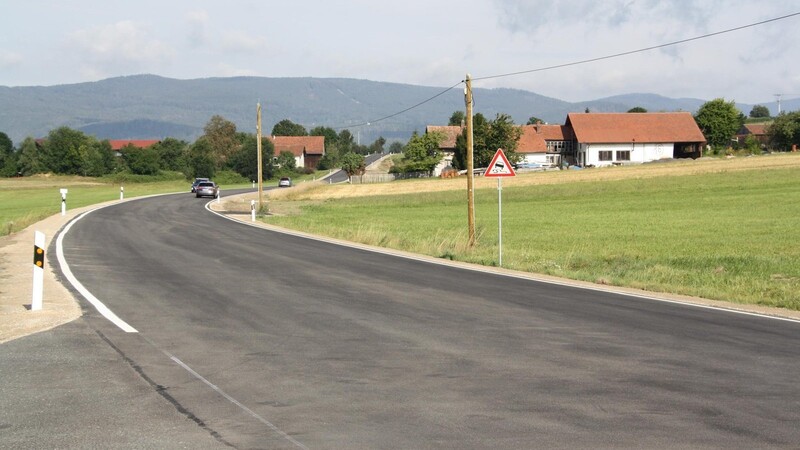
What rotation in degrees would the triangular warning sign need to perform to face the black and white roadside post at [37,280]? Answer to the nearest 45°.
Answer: approximately 45° to its right

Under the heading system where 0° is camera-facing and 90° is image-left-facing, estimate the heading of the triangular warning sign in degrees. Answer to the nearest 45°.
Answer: approximately 0°
